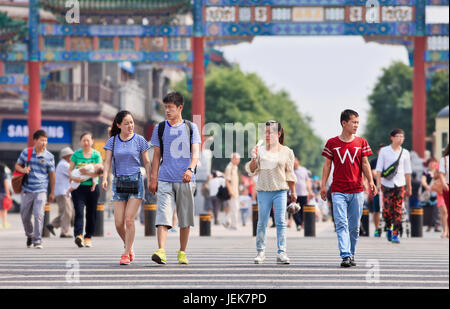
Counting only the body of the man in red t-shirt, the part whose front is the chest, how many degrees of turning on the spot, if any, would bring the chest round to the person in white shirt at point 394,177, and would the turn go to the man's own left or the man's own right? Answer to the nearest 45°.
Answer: approximately 180°

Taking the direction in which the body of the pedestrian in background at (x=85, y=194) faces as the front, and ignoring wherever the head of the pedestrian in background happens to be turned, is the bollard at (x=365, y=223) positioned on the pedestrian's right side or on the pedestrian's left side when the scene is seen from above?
on the pedestrian's left side

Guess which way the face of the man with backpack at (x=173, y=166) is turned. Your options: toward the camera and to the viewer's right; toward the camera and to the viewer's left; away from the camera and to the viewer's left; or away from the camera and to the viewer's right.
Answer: toward the camera and to the viewer's left

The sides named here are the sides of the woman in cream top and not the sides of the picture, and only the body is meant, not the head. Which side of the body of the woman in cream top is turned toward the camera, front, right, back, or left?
front

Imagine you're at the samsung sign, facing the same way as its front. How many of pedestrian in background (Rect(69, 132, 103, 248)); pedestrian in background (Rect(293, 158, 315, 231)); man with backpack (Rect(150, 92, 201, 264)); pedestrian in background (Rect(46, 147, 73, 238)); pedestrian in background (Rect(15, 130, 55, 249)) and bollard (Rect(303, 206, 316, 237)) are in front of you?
6

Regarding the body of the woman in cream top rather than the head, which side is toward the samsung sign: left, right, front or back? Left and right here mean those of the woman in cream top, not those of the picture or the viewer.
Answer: back

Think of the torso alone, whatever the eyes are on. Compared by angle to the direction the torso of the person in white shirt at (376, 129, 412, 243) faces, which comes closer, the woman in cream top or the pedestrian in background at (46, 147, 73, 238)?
the woman in cream top

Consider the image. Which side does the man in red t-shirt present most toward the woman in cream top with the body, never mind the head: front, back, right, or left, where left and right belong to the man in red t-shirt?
right

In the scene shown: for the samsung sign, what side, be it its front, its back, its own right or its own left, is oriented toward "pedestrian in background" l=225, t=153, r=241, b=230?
front

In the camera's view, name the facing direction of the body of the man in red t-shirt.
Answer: toward the camera
